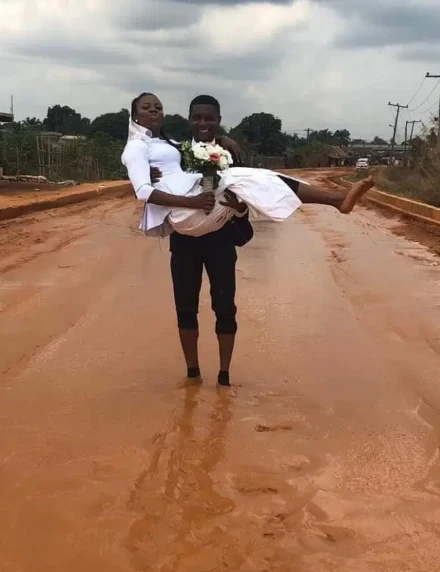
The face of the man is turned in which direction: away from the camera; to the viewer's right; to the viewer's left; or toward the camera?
toward the camera

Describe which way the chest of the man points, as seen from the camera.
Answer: toward the camera
